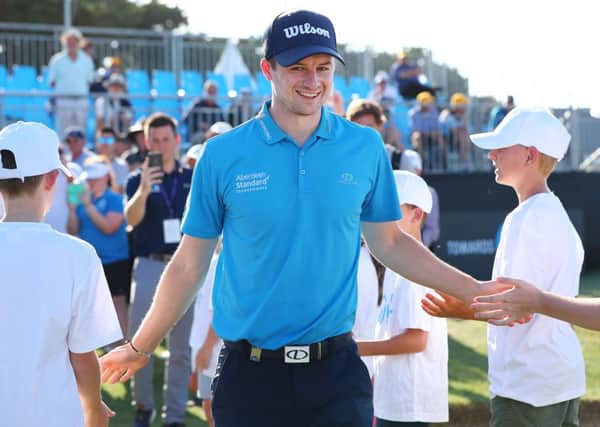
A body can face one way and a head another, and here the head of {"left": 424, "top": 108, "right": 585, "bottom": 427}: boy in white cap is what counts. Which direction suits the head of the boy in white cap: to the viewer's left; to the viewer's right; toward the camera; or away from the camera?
to the viewer's left

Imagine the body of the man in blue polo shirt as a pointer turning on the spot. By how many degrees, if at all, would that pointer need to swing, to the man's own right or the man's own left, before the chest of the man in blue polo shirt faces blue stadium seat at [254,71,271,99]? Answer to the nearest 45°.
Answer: approximately 180°

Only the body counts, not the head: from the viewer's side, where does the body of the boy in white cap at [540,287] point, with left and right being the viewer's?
facing to the left of the viewer

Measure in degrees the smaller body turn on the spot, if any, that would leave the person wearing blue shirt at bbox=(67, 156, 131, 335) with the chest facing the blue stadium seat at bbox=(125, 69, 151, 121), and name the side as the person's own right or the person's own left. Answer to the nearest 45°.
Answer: approximately 135° to the person's own right

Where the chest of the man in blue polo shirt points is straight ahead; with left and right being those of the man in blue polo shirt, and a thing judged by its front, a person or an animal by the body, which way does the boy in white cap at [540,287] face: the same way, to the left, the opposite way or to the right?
to the right

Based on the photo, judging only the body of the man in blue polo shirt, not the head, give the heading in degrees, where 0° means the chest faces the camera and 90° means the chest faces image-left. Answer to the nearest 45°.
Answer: approximately 0°

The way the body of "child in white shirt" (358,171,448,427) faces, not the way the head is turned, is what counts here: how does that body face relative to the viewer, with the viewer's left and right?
facing to the left of the viewer

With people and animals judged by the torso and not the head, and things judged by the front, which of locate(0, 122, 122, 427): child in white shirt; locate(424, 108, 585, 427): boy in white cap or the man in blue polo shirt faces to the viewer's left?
the boy in white cap

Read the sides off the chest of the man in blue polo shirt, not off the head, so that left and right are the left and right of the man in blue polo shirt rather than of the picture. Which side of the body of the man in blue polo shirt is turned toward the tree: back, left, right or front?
back
